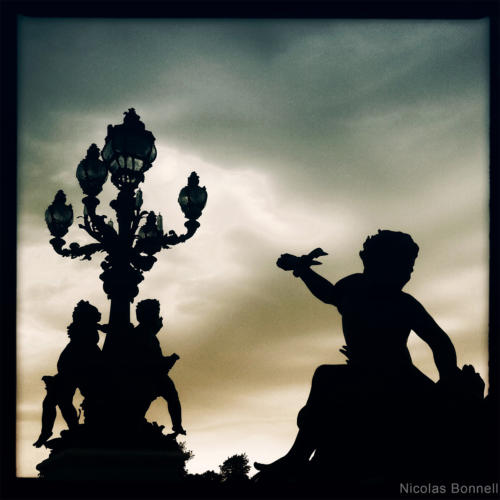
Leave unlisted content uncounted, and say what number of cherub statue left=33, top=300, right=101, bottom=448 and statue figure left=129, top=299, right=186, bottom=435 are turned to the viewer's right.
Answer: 1

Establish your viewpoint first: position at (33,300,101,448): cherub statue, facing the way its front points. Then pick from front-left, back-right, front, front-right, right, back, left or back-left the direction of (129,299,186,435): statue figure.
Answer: back

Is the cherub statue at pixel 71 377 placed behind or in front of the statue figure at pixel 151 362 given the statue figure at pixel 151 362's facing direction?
behind

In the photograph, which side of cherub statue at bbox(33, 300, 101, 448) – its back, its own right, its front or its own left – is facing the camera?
left

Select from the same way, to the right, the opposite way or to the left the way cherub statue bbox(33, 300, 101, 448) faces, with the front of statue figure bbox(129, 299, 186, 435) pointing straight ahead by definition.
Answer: the opposite way

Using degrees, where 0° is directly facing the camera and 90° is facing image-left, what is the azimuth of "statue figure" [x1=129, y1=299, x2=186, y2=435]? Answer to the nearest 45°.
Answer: approximately 270°

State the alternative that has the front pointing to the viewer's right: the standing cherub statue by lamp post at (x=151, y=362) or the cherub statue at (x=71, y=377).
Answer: the standing cherub statue by lamp post

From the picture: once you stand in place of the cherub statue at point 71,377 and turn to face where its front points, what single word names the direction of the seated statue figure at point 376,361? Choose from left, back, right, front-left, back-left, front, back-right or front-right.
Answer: back-left
